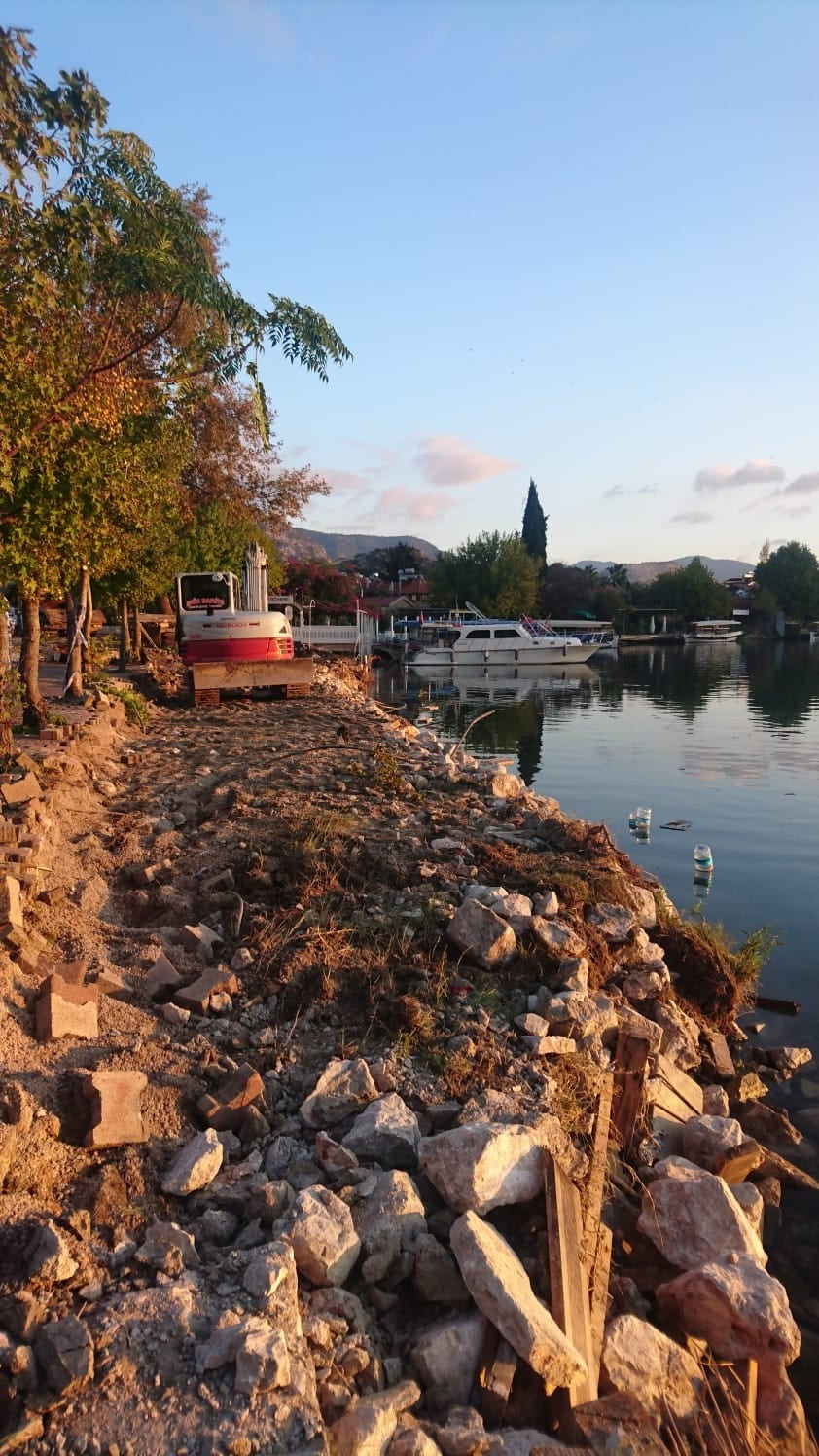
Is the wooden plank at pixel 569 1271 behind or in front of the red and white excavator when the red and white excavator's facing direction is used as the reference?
behind

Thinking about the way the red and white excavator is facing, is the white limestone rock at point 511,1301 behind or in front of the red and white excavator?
behind

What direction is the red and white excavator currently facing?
away from the camera

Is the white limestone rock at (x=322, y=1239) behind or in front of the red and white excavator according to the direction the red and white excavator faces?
behind

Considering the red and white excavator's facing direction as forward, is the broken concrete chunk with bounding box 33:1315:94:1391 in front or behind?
behind

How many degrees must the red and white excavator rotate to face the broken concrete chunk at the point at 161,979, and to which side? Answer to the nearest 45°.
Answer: approximately 180°

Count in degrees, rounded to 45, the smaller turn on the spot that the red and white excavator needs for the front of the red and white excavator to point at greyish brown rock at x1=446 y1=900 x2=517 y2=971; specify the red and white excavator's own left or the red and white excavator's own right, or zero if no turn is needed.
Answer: approximately 180°

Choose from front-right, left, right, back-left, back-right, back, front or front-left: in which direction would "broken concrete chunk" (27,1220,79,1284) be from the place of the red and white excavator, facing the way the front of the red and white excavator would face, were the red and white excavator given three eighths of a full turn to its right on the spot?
front-right

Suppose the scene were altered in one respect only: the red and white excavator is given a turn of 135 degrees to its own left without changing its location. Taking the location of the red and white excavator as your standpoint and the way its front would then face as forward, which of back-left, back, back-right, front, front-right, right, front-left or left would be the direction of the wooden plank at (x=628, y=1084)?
front-left

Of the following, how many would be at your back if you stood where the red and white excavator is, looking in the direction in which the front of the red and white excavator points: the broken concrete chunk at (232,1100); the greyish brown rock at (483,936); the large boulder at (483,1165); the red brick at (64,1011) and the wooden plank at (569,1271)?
5

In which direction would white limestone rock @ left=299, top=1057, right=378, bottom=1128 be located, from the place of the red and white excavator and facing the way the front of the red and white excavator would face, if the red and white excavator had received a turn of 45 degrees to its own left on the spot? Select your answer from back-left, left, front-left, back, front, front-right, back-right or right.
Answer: back-left

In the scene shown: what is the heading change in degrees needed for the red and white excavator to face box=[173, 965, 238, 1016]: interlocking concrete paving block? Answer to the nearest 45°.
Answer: approximately 180°

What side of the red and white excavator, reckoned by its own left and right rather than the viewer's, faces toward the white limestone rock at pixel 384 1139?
back

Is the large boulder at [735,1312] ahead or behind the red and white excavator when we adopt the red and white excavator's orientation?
behind

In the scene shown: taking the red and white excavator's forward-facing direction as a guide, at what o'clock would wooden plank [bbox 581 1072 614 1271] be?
The wooden plank is roughly at 6 o'clock from the red and white excavator.

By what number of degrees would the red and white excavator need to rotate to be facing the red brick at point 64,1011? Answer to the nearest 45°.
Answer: approximately 180°

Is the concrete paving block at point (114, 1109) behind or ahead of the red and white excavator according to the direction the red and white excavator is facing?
behind
